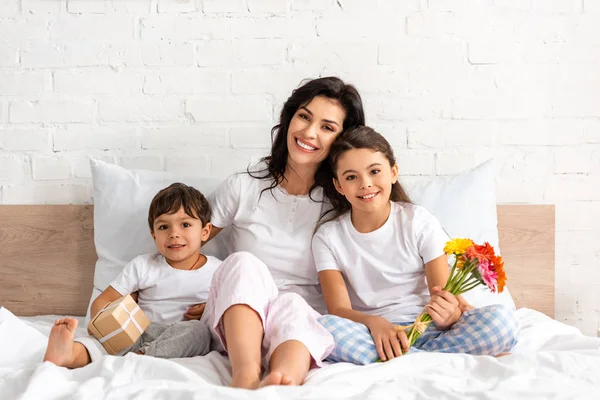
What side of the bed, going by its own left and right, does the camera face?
front

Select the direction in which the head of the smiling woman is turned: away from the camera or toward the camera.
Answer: toward the camera

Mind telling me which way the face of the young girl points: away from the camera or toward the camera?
toward the camera

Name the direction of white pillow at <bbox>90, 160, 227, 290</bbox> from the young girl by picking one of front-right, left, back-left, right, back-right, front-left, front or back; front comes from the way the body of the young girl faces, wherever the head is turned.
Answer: right

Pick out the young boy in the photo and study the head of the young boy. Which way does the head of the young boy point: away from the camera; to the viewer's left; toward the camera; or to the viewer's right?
toward the camera

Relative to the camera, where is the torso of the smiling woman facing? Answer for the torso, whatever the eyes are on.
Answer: toward the camera

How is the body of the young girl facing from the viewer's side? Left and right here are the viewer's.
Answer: facing the viewer

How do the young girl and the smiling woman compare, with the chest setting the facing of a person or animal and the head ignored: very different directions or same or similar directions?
same or similar directions

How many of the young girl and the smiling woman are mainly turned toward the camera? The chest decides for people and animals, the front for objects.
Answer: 2
